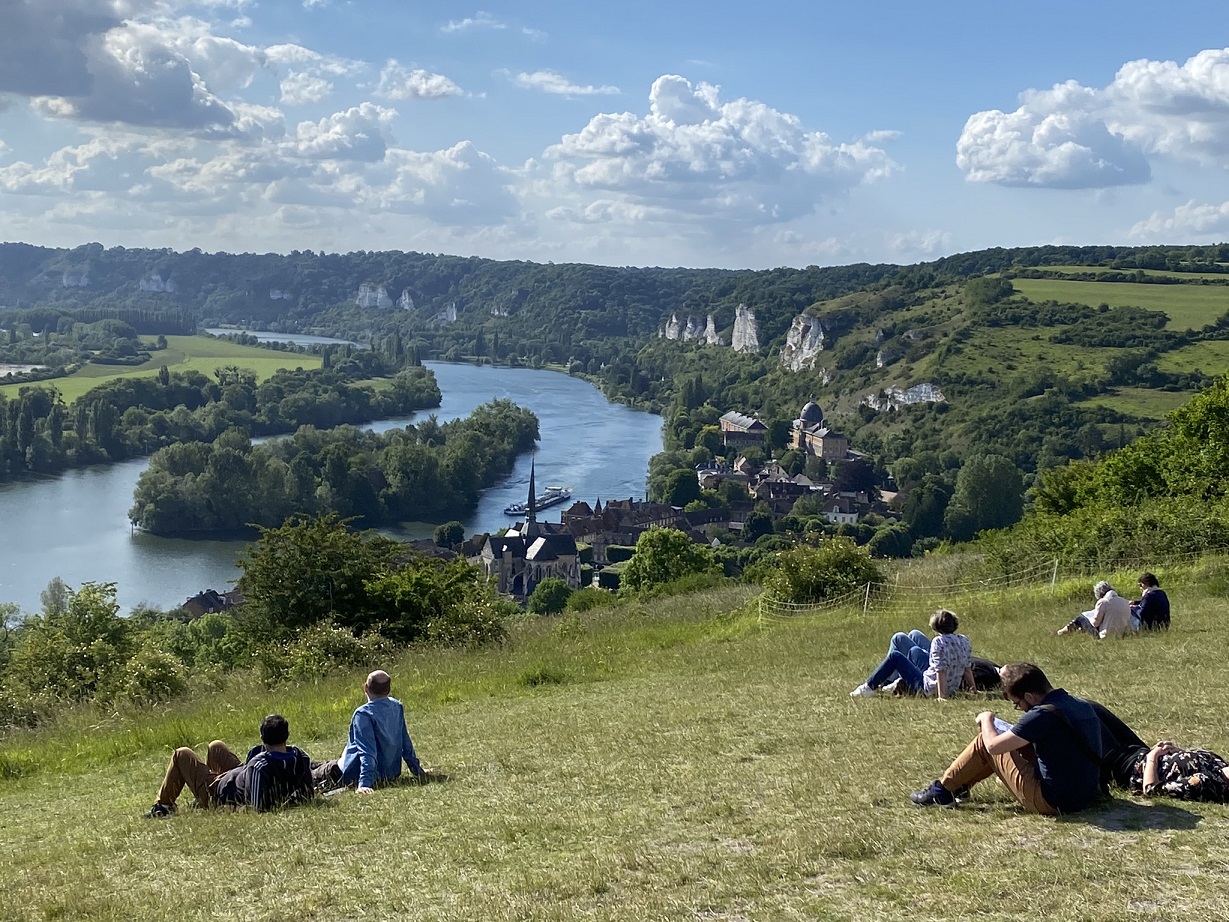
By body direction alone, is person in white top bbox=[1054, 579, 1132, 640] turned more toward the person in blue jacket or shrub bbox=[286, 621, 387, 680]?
the shrub

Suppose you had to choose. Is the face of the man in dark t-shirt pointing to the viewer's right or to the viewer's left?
to the viewer's left

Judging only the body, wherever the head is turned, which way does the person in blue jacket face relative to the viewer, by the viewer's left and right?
facing away from the viewer and to the left of the viewer

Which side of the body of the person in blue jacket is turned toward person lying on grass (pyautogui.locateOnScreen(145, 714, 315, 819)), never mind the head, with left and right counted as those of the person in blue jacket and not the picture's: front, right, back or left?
left

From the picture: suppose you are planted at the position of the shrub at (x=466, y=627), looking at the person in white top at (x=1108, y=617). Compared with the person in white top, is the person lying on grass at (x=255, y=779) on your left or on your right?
right

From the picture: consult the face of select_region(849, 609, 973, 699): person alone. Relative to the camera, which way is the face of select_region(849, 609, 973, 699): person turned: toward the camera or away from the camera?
away from the camera

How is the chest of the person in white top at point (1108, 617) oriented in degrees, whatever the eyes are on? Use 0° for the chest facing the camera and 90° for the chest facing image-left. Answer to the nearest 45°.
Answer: approximately 135°

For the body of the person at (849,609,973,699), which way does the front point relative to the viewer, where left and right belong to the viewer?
facing away from the viewer and to the left of the viewer

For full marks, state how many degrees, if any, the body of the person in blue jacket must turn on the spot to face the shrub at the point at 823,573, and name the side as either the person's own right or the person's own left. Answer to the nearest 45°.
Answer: approximately 90° to the person's own right
